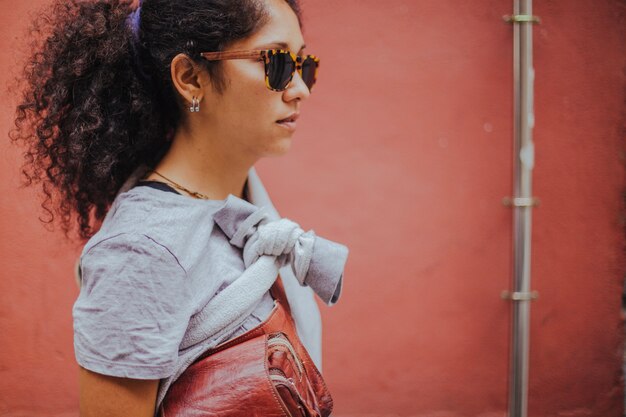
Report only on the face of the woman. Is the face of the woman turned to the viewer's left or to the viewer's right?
to the viewer's right

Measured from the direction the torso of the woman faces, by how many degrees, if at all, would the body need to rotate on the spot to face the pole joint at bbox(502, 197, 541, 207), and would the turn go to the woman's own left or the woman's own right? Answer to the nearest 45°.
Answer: approximately 45° to the woman's own left

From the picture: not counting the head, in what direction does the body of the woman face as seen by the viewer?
to the viewer's right
